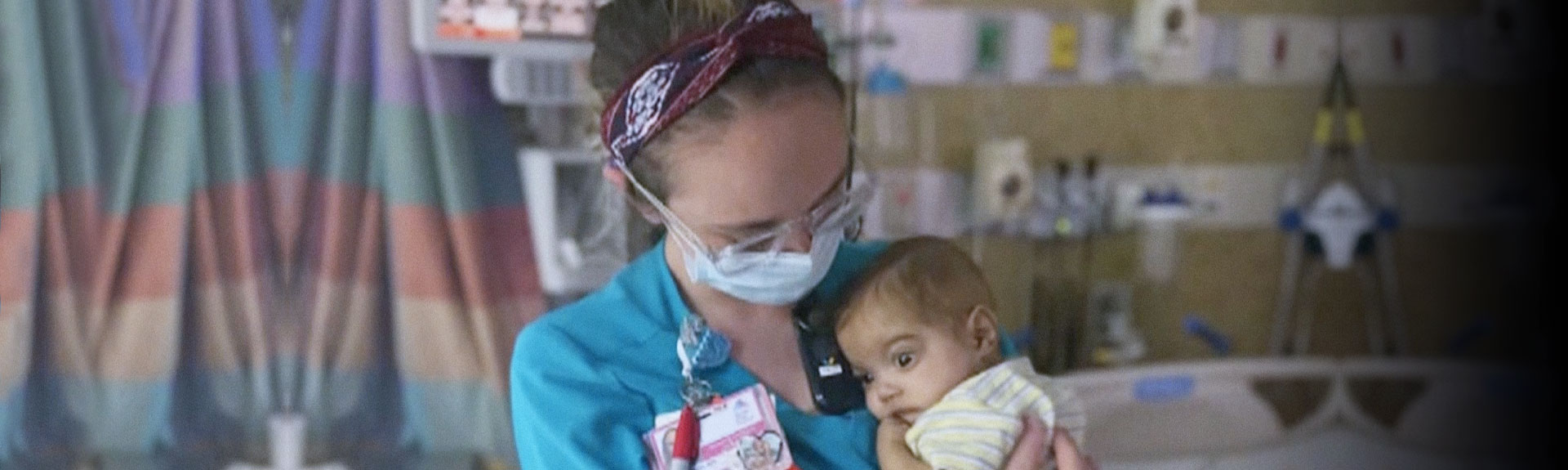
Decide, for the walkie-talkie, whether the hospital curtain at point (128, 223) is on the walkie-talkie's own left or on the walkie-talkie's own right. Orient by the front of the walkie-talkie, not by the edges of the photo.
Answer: on the walkie-talkie's own right

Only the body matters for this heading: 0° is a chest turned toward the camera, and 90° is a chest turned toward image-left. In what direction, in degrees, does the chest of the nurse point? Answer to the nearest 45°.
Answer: approximately 315°

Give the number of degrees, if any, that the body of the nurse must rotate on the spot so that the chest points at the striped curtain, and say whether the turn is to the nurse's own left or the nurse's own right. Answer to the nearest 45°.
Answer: approximately 180°

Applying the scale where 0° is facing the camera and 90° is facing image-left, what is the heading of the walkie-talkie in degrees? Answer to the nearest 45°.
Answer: approximately 0°
